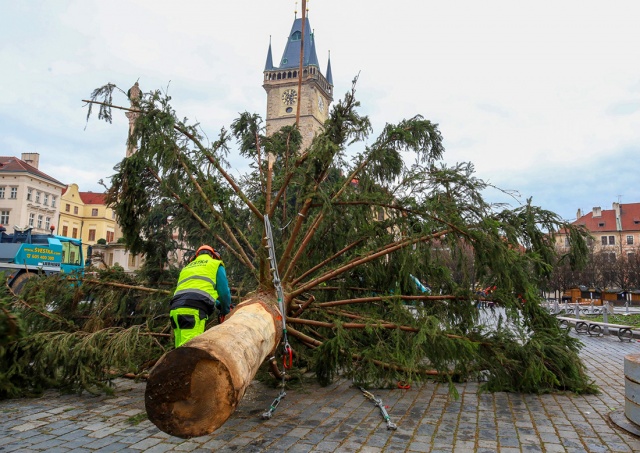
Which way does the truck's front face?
to the viewer's right

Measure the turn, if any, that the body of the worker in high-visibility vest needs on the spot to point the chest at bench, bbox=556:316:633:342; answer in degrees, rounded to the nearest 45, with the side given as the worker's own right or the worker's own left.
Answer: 0° — they already face it

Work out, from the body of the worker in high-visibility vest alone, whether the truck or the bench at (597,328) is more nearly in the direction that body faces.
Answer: the bench

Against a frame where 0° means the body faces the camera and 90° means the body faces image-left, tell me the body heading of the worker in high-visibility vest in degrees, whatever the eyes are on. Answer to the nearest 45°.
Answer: approximately 225°

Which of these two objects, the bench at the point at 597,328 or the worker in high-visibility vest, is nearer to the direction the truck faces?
the bench
